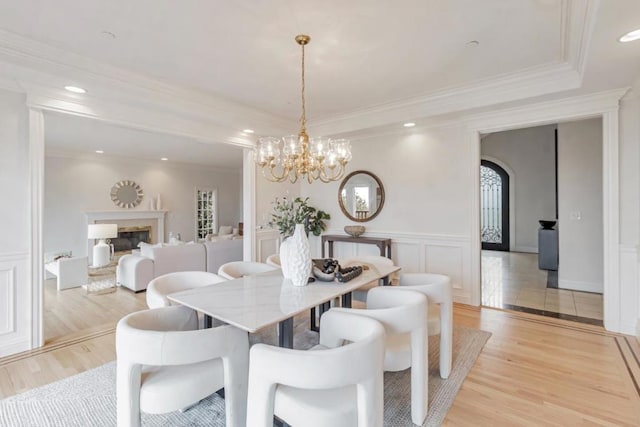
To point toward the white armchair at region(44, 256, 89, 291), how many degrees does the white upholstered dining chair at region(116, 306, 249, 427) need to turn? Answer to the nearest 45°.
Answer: approximately 45° to its left

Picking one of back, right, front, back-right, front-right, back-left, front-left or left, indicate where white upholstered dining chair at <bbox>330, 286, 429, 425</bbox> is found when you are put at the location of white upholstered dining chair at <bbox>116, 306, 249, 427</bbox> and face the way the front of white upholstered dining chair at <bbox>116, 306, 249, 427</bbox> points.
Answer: front-right

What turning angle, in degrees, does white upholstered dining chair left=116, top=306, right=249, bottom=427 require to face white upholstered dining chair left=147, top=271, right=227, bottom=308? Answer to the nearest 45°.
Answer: approximately 45° to its left

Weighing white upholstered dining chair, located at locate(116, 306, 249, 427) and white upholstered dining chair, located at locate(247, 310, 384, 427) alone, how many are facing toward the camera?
0

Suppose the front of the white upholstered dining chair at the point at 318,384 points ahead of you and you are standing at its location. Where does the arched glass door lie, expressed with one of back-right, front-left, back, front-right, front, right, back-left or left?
right

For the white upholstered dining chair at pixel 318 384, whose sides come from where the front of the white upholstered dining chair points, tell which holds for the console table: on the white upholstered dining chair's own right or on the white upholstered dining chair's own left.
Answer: on the white upholstered dining chair's own right

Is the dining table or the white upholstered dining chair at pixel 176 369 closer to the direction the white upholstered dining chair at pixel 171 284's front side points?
the dining table

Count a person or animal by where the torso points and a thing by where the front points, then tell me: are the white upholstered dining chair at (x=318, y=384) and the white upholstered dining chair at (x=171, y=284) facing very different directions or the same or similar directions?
very different directions

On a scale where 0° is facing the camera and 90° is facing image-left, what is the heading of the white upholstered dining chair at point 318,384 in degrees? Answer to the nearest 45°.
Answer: approximately 135°

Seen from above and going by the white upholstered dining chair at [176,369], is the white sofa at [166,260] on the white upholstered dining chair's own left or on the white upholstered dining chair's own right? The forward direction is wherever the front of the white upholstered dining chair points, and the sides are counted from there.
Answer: on the white upholstered dining chair's own left

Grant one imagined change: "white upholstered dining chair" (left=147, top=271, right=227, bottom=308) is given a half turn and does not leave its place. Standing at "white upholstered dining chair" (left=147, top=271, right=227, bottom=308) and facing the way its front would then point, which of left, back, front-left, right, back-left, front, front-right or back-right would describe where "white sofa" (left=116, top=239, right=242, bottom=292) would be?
front-right

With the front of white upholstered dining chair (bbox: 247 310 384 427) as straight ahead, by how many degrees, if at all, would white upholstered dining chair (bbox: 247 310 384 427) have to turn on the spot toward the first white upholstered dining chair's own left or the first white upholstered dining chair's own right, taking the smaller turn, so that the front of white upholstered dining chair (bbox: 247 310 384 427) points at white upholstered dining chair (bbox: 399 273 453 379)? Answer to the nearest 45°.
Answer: approximately 90° to the first white upholstered dining chair's own right

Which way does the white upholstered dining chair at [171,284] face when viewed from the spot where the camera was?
facing the viewer and to the right of the viewer

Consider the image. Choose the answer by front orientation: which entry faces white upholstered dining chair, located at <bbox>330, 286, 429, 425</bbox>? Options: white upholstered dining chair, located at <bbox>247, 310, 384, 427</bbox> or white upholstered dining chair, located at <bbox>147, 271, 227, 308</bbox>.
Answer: white upholstered dining chair, located at <bbox>147, 271, 227, 308</bbox>

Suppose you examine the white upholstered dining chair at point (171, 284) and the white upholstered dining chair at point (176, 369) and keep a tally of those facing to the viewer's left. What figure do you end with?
0

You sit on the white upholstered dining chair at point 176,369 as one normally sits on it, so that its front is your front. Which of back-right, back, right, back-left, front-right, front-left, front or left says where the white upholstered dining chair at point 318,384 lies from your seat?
right

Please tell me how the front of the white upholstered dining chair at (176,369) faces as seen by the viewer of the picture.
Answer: facing away from the viewer and to the right of the viewer
